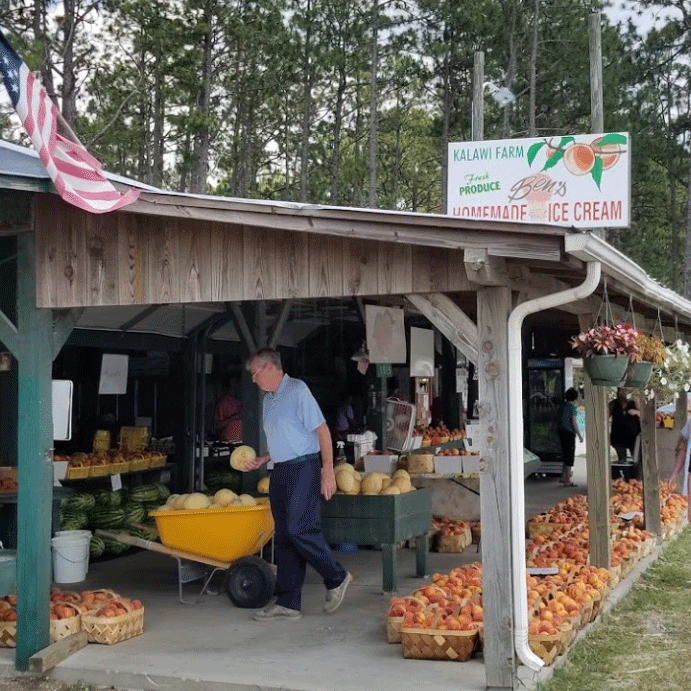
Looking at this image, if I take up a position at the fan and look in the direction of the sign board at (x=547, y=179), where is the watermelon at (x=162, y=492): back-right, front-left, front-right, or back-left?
back-left

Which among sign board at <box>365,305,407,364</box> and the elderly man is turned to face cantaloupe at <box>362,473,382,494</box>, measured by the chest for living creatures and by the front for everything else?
the sign board

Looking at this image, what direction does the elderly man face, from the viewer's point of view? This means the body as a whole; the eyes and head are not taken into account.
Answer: to the viewer's left

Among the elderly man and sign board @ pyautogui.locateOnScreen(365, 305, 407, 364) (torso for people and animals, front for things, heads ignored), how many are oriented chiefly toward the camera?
1

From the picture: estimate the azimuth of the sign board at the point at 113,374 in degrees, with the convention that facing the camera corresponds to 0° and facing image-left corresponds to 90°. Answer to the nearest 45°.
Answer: approximately 0°

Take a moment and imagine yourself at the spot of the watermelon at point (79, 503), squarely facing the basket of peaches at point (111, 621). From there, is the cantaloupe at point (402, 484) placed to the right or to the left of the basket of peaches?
left

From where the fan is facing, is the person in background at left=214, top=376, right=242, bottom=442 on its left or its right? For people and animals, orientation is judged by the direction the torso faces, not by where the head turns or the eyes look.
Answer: on its right

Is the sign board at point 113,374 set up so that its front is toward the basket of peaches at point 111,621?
yes

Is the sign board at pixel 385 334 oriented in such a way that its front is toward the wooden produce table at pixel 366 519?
yes

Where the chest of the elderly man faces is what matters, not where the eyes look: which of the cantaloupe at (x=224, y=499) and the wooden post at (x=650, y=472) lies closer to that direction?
the cantaloupe

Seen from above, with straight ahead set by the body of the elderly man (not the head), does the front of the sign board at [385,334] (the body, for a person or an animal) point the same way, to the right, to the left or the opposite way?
to the left

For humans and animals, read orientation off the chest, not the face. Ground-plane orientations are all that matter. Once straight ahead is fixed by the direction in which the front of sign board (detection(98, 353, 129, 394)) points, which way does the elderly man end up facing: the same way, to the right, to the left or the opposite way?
to the right
